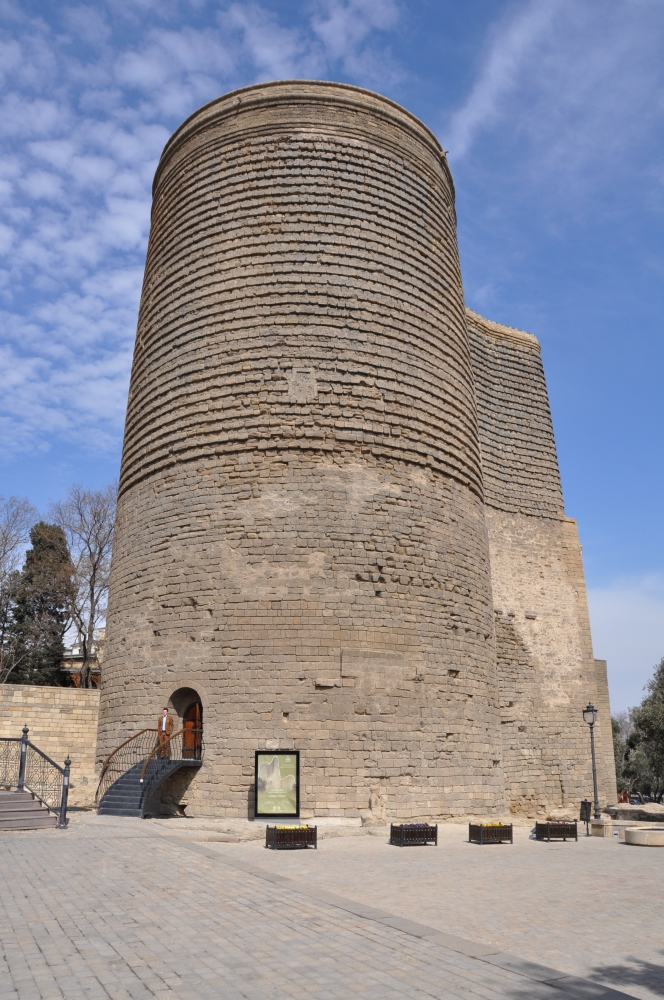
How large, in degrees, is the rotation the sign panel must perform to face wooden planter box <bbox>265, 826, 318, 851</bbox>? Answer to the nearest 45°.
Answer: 0° — it already faces it

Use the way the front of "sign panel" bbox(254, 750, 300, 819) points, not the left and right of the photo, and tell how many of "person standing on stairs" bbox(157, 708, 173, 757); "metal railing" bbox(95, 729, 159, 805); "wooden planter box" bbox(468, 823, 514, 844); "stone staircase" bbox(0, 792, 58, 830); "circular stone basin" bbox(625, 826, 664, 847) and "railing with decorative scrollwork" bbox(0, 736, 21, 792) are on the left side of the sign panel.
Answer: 2

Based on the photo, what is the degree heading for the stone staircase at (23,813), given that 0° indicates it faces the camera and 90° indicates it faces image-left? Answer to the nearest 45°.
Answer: approximately 315°

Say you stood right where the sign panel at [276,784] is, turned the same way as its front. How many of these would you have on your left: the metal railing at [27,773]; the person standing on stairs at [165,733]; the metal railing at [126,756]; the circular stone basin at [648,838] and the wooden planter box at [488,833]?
2

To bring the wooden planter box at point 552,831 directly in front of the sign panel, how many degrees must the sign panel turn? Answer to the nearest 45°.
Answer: approximately 90° to its left

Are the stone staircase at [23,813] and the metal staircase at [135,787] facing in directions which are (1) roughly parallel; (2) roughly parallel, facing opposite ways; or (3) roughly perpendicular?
roughly perpendicular

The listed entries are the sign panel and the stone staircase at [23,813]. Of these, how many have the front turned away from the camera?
0

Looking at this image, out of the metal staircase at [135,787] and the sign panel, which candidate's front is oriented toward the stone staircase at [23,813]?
the metal staircase at [135,787]

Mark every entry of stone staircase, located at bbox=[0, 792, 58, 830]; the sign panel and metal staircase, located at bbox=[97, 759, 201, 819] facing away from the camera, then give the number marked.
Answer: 0

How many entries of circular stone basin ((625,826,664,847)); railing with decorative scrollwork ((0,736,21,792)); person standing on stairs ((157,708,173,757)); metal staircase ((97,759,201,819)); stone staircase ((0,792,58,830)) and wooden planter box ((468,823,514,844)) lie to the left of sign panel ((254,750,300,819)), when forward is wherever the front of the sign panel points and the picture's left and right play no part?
2

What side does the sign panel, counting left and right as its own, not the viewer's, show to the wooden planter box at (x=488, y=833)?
left

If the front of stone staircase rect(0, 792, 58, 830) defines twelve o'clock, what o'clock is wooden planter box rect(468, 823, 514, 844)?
The wooden planter box is roughly at 11 o'clock from the stone staircase.

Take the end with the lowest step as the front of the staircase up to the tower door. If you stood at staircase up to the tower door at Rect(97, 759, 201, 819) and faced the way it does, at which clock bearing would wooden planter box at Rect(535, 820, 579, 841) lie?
The wooden planter box is roughly at 8 o'clock from the staircase up to the tower door.

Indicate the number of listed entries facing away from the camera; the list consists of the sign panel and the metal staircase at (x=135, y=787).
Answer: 0

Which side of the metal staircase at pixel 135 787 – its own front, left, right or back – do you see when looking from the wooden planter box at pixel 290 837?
left

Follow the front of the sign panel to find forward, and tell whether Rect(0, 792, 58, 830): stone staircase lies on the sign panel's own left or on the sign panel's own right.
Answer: on the sign panel's own right

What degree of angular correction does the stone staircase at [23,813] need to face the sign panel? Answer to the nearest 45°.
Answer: approximately 45° to its left

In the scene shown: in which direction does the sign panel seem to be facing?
toward the camera
